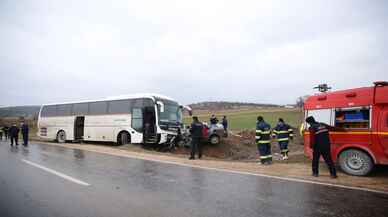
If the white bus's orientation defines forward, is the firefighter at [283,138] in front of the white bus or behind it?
in front

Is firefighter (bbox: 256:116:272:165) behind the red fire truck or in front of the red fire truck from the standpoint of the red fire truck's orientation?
behind

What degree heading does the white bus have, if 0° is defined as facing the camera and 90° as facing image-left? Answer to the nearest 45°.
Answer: approximately 315°

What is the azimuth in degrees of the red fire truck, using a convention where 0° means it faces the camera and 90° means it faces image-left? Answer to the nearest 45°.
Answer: approximately 270°

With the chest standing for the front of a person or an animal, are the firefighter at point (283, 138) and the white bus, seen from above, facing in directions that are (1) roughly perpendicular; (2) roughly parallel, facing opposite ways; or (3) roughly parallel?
roughly perpendicular

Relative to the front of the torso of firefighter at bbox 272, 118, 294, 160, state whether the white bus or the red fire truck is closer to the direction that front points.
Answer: the white bus

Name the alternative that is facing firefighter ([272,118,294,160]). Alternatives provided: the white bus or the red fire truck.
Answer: the white bus

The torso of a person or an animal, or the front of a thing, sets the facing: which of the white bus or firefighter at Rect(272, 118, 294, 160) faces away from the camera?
the firefighter

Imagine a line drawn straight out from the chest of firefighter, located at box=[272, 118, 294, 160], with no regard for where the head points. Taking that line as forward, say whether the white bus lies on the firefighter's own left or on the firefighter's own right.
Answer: on the firefighter's own left

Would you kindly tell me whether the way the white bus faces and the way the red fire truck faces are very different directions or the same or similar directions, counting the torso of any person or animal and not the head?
same or similar directions
